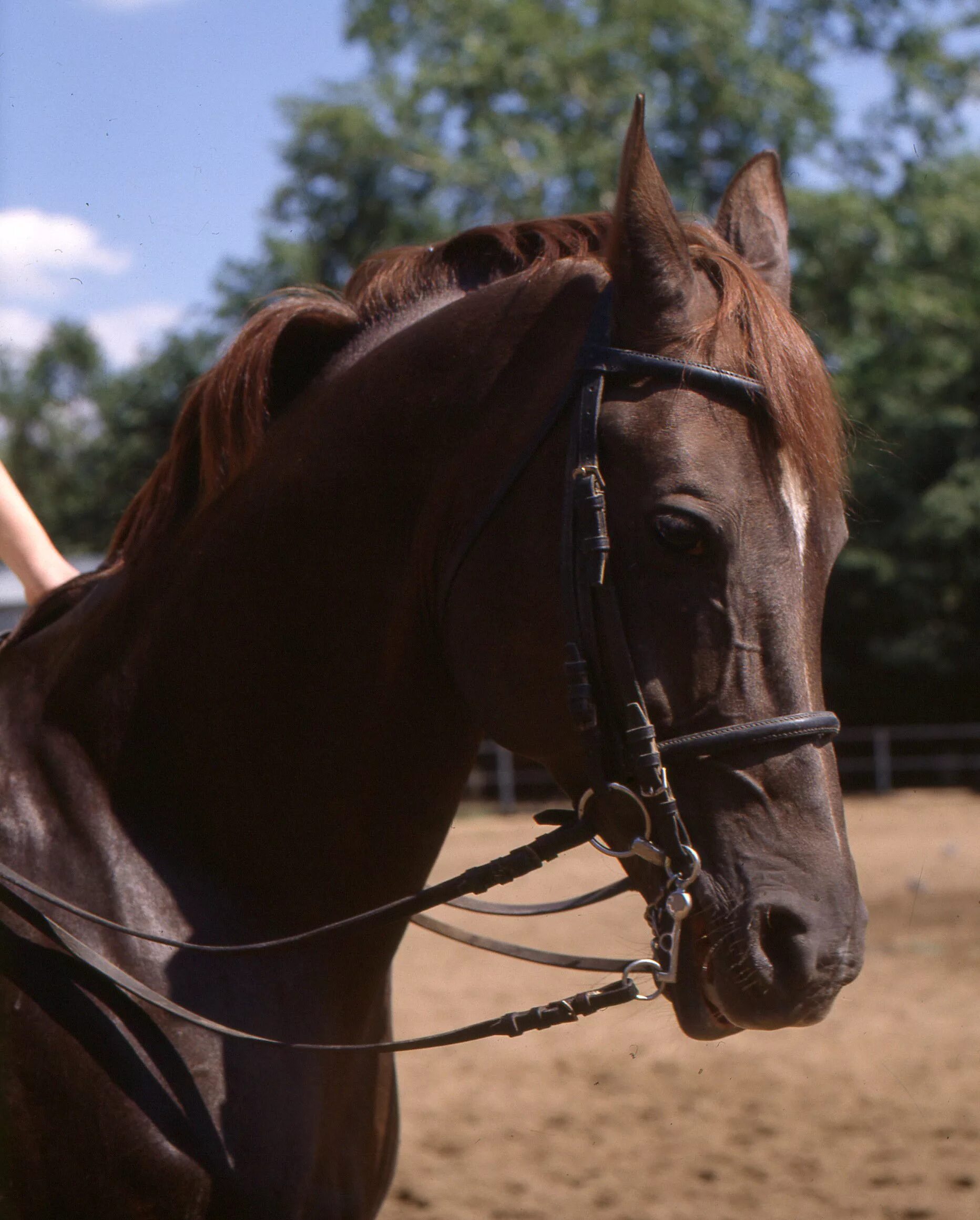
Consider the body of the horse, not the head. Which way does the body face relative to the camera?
to the viewer's right

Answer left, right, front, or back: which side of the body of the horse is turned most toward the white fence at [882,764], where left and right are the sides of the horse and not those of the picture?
left
